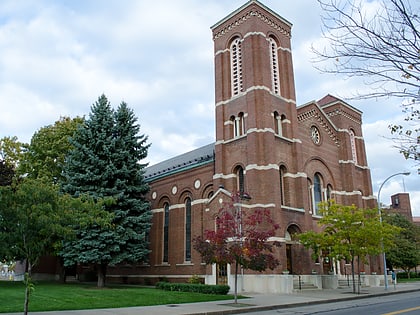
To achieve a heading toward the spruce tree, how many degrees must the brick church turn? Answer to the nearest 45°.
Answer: approximately 135° to its right

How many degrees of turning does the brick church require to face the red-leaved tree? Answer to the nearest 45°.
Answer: approximately 45° to its right

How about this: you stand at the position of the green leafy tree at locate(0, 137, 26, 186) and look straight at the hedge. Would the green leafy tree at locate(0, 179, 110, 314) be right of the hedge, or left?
right

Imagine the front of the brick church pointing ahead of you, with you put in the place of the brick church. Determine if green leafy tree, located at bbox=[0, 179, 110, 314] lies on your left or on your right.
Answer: on your right

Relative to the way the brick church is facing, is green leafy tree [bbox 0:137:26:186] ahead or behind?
behind

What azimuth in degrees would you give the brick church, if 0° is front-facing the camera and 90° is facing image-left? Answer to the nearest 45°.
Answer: approximately 315°
